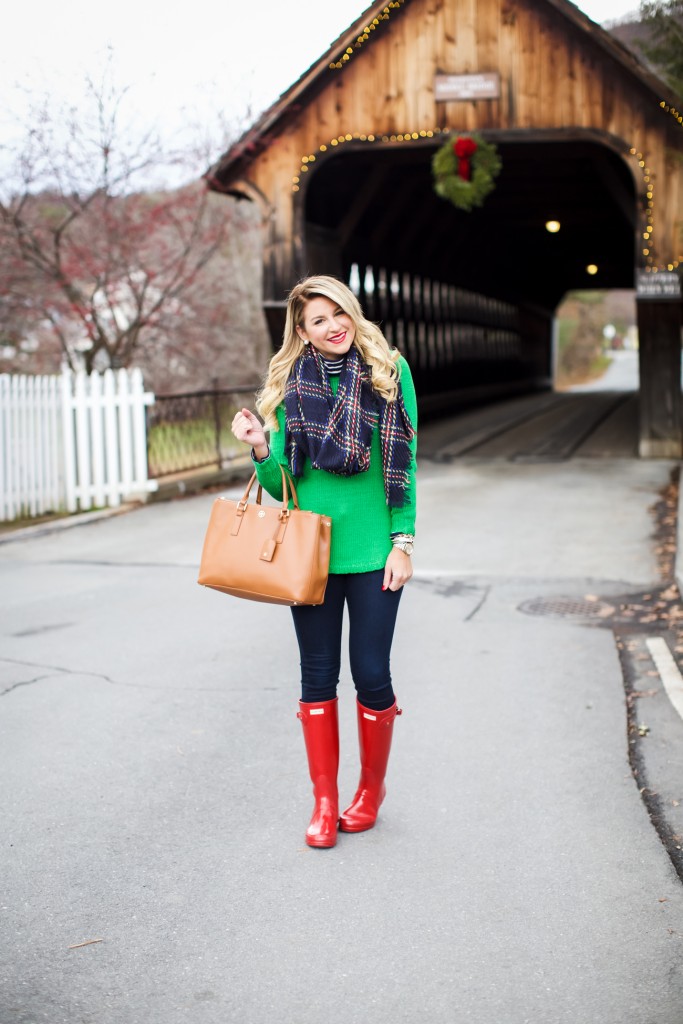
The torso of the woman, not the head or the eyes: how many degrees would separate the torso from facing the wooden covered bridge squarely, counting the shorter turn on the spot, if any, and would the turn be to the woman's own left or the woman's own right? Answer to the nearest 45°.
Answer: approximately 180°

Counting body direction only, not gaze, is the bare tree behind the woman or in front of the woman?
behind

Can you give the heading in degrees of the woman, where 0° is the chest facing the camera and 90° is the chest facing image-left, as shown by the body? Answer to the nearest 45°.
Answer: approximately 0°

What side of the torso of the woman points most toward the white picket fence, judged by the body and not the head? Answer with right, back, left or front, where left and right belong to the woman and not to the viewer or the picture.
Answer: back

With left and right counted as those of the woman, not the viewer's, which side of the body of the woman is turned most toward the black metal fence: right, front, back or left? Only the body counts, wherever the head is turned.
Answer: back
